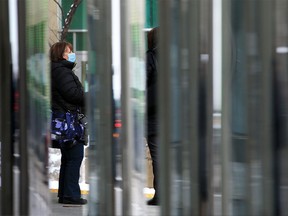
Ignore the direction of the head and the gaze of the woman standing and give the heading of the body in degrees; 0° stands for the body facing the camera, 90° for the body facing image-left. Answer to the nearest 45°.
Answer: approximately 270°

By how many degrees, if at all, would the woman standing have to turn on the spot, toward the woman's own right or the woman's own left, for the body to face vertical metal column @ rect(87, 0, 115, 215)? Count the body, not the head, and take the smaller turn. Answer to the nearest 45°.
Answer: approximately 90° to the woman's own right

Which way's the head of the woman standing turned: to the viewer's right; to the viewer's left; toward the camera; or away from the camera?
to the viewer's right

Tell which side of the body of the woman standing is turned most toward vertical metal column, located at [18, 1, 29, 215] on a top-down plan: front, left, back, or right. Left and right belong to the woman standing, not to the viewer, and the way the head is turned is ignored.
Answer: right

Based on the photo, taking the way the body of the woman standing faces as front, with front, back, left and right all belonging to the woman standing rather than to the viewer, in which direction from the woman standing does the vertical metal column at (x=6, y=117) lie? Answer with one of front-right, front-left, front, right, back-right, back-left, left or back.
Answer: right

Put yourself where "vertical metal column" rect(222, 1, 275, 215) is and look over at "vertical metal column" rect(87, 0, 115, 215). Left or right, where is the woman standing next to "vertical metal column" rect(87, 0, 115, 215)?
right
